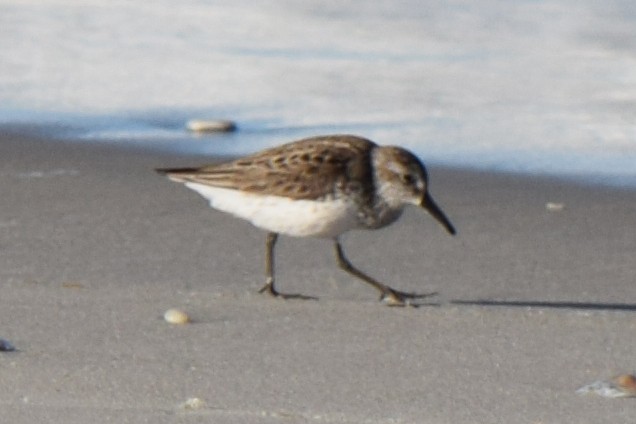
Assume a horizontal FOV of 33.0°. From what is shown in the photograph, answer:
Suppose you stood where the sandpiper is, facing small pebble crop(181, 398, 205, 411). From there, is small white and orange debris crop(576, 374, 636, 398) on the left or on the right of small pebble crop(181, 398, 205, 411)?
left

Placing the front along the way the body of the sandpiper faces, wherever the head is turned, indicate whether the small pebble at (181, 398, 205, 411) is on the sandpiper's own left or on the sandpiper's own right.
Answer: on the sandpiper's own right

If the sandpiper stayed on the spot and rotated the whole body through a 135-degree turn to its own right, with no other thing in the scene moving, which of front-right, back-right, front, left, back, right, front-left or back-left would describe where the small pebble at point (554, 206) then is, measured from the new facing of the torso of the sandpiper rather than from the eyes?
back

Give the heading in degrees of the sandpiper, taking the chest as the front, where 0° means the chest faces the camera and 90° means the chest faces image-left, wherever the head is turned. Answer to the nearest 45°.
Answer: approximately 270°

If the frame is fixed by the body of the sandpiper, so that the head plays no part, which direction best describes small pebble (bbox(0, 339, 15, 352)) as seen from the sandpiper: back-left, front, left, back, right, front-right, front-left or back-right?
back-right

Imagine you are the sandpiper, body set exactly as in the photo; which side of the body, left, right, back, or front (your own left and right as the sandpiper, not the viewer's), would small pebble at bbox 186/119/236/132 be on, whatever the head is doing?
left

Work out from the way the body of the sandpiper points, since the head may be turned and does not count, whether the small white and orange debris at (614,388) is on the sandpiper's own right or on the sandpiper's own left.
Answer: on the sandpiper's own right

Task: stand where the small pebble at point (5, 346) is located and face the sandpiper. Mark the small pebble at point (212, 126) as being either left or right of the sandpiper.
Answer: left
